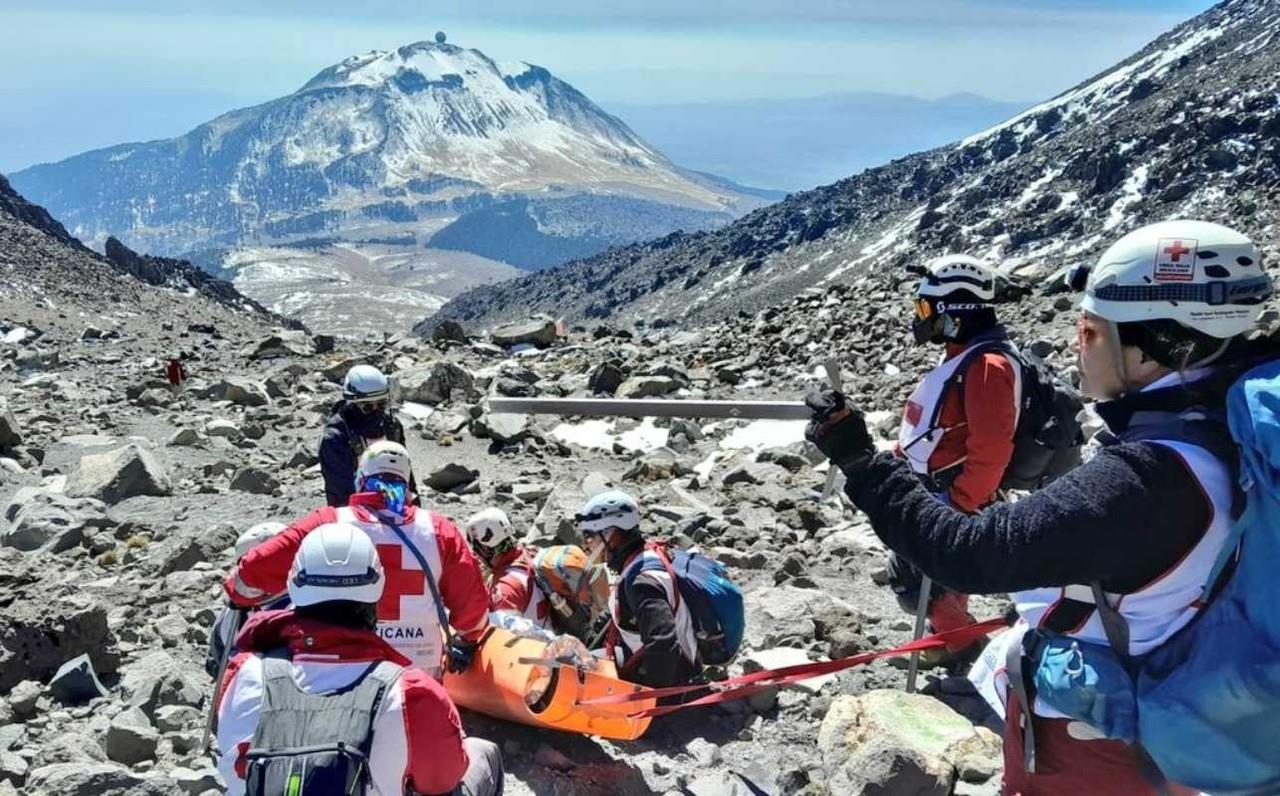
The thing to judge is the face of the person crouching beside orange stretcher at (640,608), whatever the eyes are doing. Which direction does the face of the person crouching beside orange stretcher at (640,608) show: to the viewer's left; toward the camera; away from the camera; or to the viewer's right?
to the viewer's left

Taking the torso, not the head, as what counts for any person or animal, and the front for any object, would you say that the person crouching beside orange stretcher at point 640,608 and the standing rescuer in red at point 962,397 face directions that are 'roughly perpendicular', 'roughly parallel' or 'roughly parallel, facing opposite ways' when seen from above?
roughly parallel

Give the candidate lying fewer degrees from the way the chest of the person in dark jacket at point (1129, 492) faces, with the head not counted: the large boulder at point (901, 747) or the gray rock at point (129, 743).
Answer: the gray rock

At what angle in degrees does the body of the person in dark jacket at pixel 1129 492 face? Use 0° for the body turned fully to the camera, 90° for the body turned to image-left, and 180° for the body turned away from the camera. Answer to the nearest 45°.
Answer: approximately 90°

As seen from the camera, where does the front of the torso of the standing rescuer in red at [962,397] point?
to the viewer's left

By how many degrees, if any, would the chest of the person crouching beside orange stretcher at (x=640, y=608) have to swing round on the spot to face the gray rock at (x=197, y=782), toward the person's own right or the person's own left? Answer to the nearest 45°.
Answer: approximately 45° to the person's own left

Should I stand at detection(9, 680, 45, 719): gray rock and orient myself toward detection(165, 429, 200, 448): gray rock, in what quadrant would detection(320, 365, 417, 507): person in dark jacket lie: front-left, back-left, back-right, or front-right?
front-right

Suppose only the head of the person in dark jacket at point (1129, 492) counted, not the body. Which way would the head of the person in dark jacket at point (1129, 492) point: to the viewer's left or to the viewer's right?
to the viewer's left

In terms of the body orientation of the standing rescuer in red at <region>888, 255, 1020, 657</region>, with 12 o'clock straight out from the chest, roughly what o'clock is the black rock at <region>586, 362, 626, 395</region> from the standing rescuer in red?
The black rock is roughly at 2 o'clock from the standing rescuer in red.

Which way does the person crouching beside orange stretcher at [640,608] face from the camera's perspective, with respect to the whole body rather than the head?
to the viewer's left
